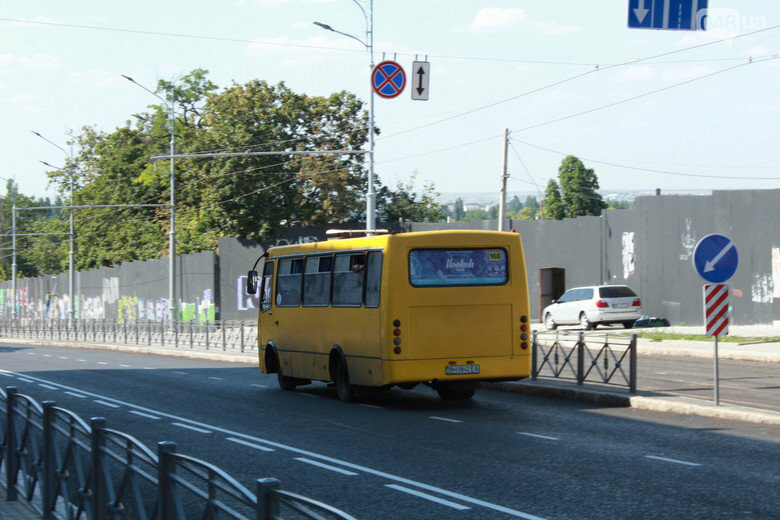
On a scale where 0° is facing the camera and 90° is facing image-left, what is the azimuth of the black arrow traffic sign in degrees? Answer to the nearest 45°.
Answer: approximately 0°

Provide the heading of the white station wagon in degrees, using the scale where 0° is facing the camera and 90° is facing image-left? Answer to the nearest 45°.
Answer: approximately 135°

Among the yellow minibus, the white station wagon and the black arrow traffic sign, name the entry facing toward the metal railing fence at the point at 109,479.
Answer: the black arrow traffic sign

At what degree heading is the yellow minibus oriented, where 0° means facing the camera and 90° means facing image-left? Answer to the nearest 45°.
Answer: approximately 135°

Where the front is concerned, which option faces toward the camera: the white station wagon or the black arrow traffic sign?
the black arrow traffic sign

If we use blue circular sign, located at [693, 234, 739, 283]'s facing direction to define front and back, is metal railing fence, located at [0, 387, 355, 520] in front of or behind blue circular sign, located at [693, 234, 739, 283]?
in front

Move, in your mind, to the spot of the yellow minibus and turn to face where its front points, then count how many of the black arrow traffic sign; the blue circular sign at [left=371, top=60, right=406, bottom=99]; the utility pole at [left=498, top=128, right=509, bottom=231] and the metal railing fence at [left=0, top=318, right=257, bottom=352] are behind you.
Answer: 0

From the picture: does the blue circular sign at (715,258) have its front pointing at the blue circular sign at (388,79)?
no

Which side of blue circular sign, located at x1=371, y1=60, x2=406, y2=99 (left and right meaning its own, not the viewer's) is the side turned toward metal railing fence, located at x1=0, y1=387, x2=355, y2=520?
front

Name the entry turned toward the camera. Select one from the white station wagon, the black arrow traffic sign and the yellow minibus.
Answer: the black arrow traffic sign

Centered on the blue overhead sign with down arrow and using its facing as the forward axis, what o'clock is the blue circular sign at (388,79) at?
The blue circular sign is roughly at 5 o'clock from the blue overhead sign with down arrow.

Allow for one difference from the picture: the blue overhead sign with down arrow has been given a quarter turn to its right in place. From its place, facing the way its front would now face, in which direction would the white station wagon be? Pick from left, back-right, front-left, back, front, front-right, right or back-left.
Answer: right

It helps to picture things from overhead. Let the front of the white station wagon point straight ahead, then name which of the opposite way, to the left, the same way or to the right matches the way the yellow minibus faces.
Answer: the same way

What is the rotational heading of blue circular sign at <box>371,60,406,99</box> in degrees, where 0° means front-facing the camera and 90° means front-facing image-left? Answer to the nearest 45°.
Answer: approximately 0°

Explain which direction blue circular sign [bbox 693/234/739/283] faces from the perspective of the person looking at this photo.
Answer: facing the viewer

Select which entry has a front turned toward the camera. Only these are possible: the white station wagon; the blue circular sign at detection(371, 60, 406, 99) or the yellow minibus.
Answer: the blue circular sign
